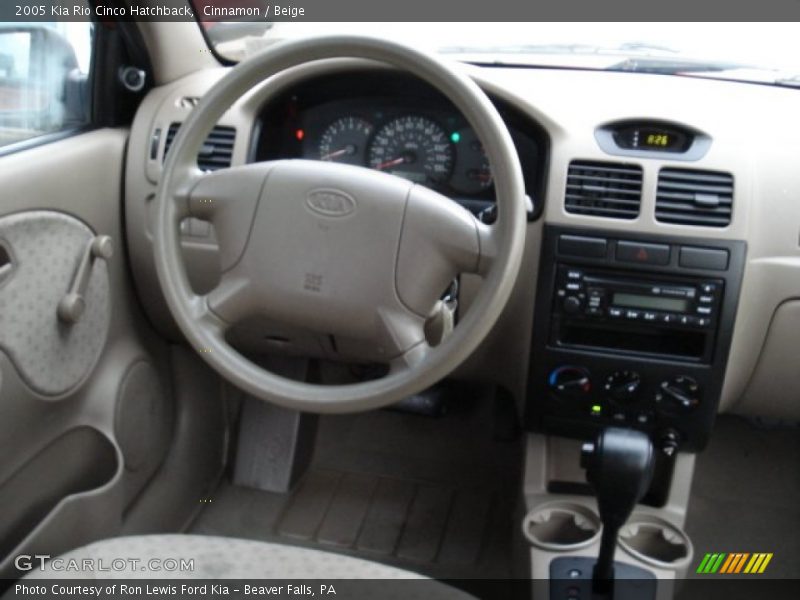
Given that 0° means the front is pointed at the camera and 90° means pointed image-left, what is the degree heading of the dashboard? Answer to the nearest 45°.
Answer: approximately 0°
